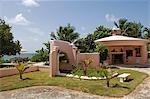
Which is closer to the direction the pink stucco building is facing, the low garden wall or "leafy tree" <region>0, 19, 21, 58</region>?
the low garden wall

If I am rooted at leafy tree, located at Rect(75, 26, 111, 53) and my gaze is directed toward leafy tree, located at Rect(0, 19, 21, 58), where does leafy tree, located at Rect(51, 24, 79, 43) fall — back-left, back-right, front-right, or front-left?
front-right

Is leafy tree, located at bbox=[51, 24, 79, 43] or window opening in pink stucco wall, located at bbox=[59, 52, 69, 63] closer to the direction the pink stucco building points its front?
the window opening in pink stucco wall

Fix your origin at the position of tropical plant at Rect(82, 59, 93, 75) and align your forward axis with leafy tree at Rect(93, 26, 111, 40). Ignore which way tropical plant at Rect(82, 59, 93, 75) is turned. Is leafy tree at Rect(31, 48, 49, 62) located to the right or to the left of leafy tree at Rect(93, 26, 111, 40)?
left

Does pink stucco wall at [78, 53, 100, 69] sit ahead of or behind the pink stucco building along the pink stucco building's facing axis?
ahead

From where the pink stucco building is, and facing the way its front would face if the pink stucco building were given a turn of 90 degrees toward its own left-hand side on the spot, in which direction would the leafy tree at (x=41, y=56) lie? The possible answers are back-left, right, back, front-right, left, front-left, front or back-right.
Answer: back

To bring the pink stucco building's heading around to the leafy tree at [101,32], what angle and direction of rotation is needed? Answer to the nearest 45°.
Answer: approximately 180°

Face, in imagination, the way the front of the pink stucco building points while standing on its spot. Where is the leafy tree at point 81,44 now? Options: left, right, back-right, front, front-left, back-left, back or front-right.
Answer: back-right

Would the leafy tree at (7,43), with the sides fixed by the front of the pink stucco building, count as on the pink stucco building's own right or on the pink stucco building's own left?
on the pink stucco building's own right

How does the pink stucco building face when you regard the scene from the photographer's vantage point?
facing the viewer

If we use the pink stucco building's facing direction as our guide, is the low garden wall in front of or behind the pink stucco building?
in front

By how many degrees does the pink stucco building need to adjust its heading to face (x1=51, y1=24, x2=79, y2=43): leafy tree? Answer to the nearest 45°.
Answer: approximately 135° to its right
